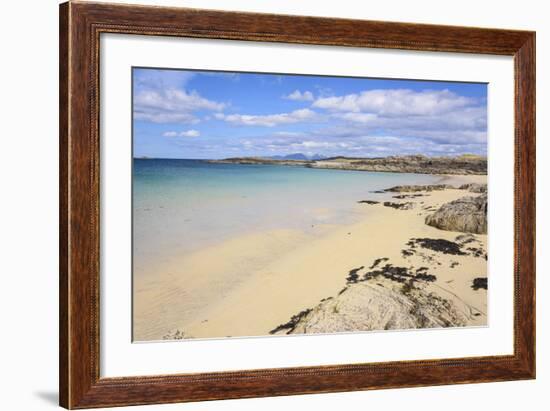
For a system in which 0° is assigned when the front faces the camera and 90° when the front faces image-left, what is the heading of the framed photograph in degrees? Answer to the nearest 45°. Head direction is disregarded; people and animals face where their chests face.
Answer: approximately 315°
